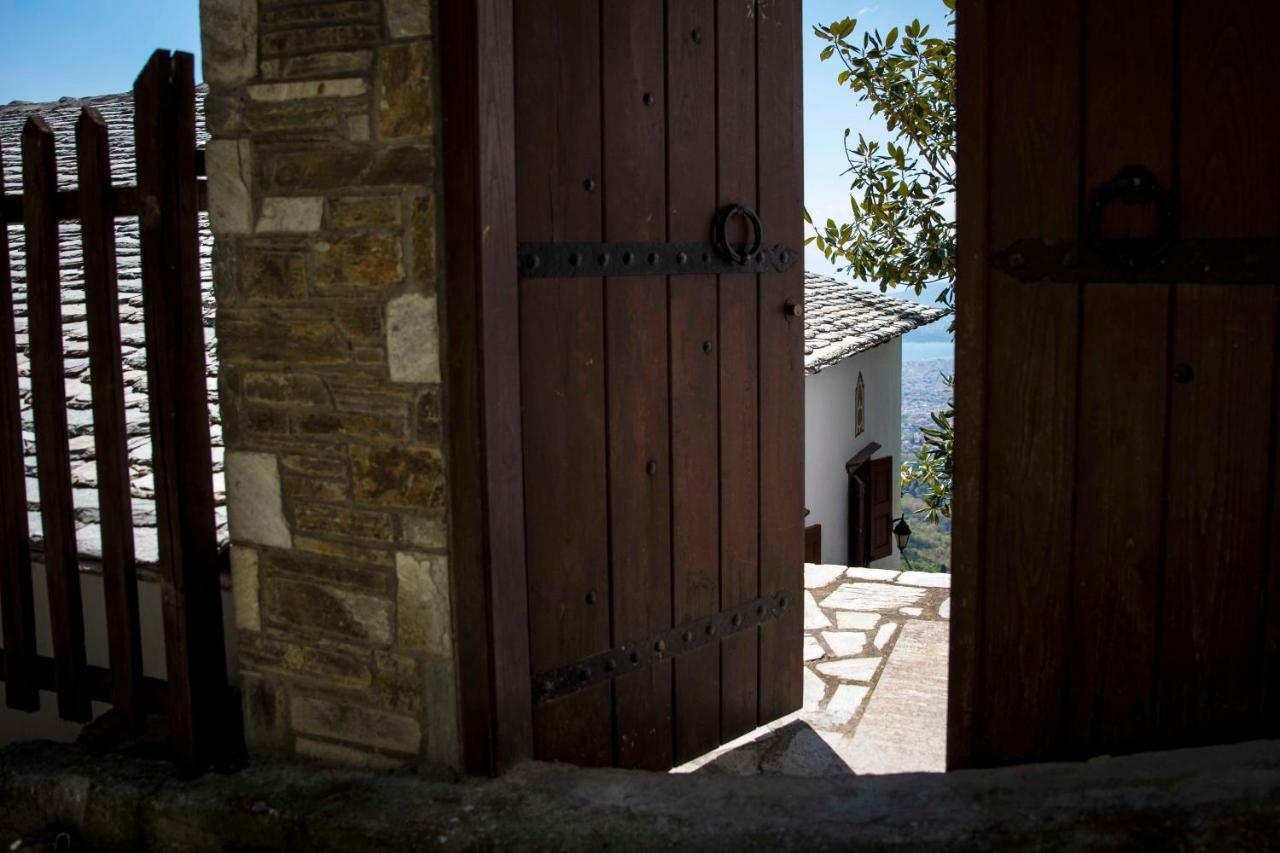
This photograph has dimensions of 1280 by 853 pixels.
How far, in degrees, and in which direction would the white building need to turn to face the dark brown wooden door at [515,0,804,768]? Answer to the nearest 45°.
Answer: approximately 45° to its right

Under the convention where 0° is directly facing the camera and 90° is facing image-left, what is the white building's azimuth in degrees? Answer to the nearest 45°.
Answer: approximately 315°

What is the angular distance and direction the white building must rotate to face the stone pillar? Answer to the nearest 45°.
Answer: approximately 45° to its right

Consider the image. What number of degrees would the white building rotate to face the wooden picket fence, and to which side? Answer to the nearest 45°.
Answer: approximately 45° to its right

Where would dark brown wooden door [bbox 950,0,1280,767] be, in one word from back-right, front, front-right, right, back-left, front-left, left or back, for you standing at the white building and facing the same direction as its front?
front-right
